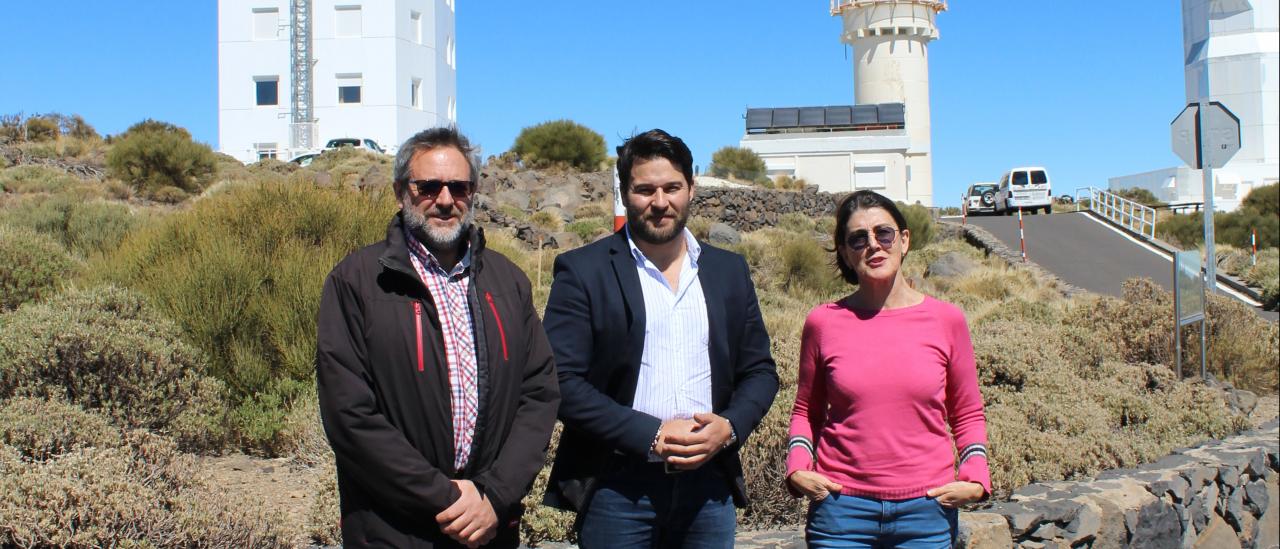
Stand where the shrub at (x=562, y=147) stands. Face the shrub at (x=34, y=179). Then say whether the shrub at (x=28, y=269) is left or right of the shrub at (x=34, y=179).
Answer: left

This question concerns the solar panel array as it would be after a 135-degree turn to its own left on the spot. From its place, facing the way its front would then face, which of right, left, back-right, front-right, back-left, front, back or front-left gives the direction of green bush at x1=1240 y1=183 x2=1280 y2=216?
front-right

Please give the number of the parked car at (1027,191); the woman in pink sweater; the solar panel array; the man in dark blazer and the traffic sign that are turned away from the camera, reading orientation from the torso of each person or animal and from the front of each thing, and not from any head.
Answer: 2

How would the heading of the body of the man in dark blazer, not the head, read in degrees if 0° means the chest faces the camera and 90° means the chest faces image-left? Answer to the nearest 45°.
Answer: approximately 0°

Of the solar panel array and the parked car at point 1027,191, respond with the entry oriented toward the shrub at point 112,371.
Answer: the solar panel array

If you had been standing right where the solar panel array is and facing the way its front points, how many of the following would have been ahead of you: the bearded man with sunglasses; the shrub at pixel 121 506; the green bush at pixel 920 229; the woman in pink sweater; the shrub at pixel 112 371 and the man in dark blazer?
6

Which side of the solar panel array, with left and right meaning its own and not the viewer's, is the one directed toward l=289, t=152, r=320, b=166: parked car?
right

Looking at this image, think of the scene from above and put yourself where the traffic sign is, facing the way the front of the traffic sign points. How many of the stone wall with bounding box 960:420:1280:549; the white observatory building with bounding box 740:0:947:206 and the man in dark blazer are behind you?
2

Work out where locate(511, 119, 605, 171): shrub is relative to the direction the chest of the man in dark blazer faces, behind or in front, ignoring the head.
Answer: behind
